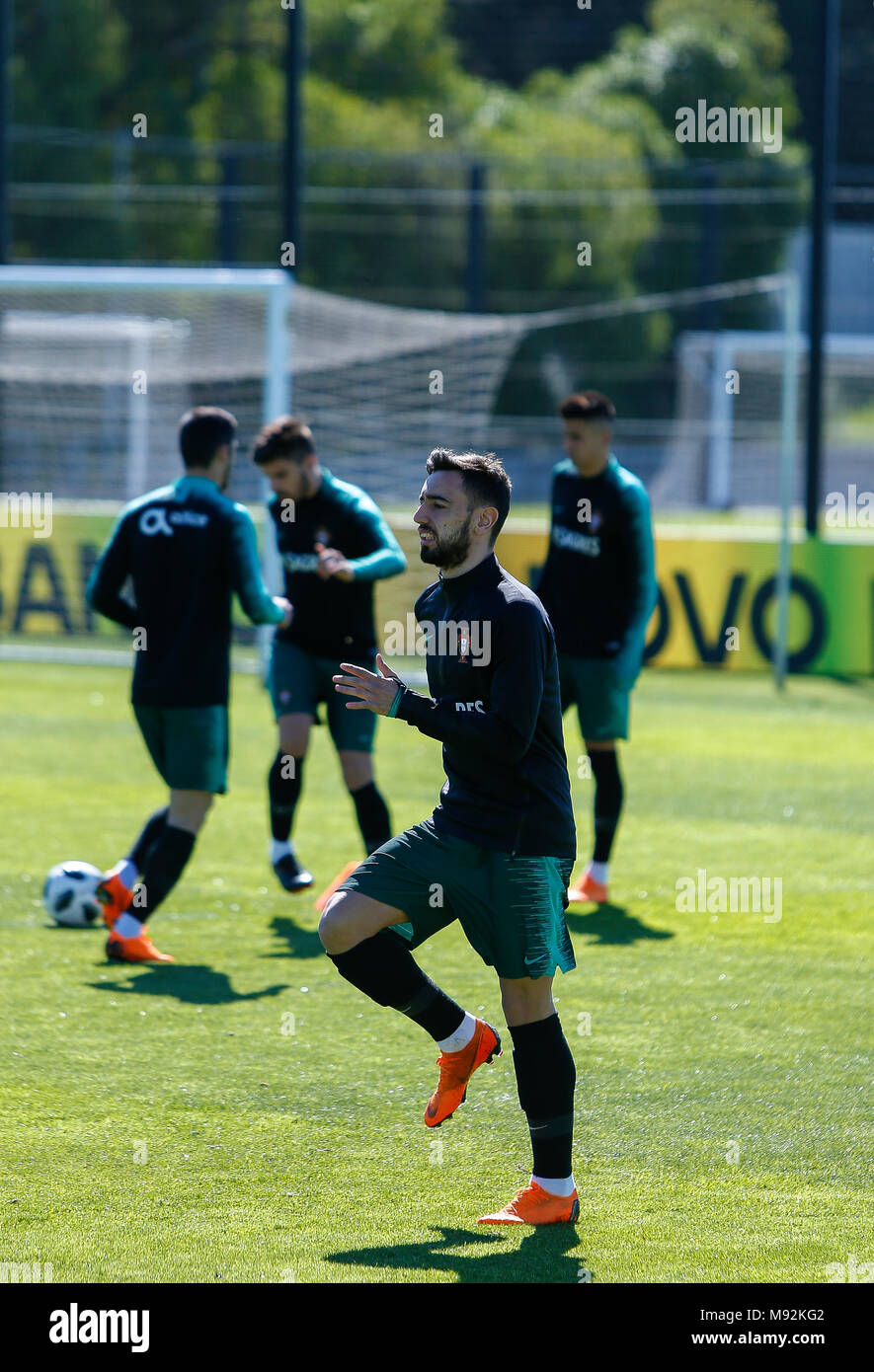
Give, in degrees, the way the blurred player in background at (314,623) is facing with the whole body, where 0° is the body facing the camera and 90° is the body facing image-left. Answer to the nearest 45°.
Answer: approximately 45°

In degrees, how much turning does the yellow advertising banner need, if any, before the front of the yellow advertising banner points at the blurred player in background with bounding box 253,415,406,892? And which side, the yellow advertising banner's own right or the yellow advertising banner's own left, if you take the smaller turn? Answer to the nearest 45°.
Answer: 0° — it already faces them

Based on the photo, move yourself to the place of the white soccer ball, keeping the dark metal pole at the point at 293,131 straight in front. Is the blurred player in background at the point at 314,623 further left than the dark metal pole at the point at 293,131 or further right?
right

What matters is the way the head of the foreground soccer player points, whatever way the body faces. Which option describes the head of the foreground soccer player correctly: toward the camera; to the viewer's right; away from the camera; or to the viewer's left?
to the viewer's left

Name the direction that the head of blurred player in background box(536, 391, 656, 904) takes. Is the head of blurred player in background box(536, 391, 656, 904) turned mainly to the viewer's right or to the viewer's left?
to the viewer's left

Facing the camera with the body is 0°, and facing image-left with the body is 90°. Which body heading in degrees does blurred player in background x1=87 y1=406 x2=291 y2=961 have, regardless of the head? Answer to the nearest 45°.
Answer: approximately 225°

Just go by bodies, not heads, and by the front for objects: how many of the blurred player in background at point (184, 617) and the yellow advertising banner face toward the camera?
1

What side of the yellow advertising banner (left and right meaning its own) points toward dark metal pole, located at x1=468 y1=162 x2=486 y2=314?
back

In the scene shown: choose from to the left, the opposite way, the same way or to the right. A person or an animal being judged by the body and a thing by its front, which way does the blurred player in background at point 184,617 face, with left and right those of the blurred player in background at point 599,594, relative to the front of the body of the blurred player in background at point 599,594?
the opposite way

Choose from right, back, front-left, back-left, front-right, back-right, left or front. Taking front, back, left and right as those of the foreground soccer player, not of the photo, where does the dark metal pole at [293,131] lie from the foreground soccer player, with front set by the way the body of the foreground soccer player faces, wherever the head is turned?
back-right

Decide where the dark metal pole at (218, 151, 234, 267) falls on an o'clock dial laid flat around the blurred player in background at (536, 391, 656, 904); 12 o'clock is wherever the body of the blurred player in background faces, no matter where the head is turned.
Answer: The dark metal pole is roughly at 4 o'clock from the blurred player in background.

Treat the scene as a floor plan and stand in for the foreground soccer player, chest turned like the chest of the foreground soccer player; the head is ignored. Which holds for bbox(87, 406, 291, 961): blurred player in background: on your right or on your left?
on your right
